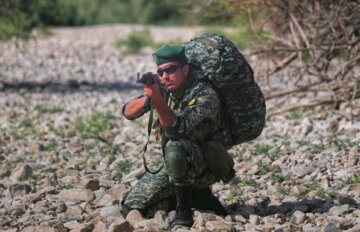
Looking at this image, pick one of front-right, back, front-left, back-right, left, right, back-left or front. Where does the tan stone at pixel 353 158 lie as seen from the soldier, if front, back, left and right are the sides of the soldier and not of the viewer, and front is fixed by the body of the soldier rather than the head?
back

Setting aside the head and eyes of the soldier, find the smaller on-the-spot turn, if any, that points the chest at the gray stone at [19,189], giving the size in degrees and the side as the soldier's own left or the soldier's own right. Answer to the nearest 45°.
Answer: approximately 90° to the soldier's own right

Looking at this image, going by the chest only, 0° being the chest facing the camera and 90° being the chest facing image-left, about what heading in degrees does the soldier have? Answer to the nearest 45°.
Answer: approximately 45°

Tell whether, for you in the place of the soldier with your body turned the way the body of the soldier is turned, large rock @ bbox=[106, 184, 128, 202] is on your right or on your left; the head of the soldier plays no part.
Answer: on your right

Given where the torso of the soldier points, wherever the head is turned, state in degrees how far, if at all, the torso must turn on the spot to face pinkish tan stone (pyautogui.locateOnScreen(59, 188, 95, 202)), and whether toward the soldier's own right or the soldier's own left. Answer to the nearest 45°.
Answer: approximately 90° to the soldier's own right

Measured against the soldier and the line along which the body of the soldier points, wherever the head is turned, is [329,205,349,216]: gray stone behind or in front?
behind
